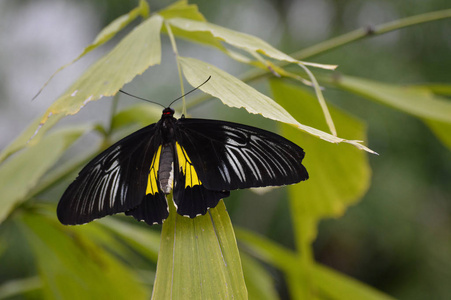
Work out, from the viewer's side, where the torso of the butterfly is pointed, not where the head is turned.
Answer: away from the camera
